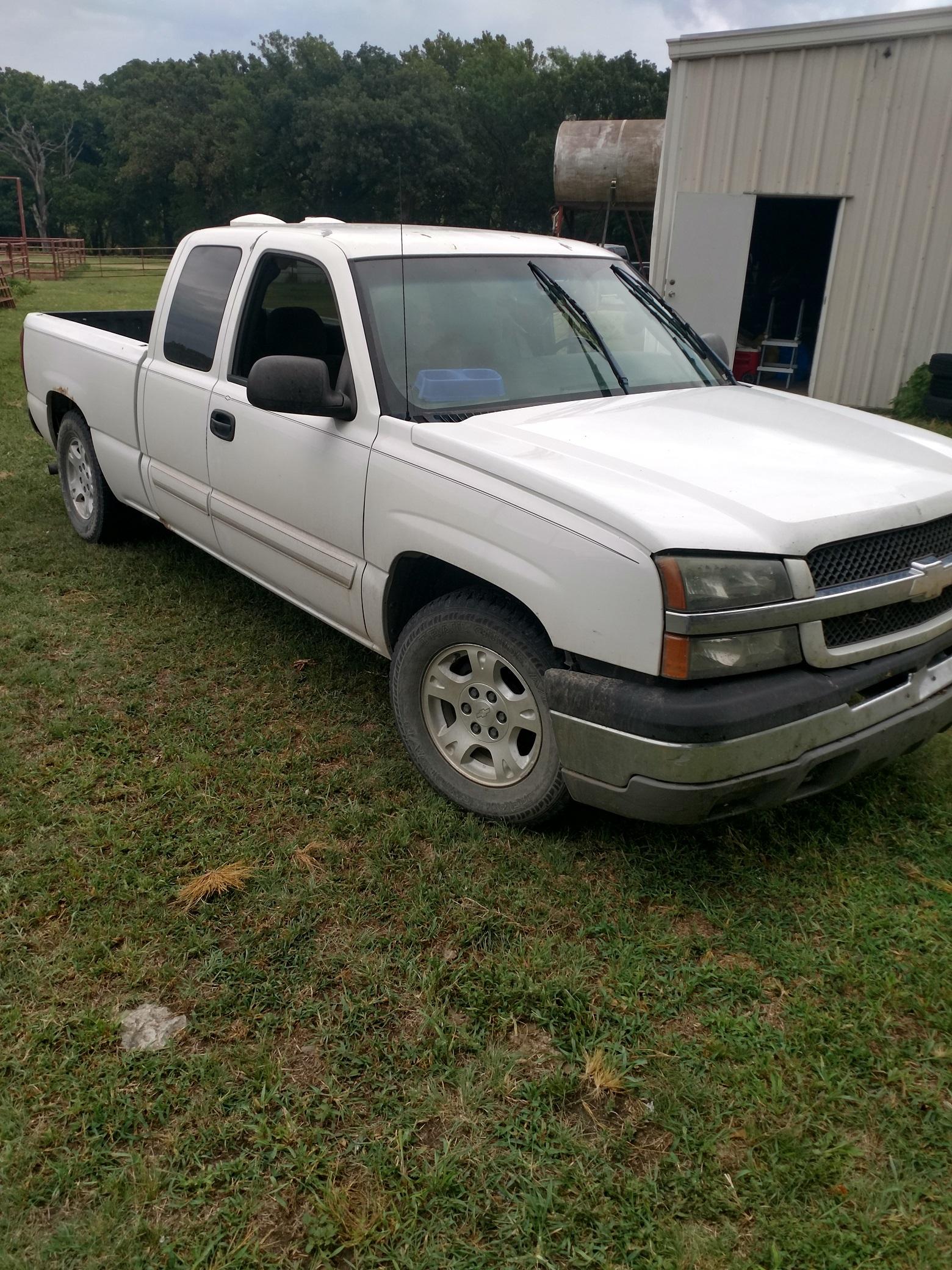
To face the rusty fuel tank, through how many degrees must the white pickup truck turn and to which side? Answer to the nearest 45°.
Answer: approximately 135° to its left

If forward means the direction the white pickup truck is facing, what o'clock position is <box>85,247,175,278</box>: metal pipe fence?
The metal pipe fence is roughly at 7 o'clock from the white pickup truck.

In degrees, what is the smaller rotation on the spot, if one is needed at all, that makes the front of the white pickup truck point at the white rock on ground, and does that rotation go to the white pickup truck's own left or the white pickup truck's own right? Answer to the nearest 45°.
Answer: approximately 90° to the white pickup truck's own right

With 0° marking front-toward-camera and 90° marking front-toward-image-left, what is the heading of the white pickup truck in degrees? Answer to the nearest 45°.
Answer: approximately 315°

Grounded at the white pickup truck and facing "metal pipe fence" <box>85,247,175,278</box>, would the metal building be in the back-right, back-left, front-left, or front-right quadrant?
front-right

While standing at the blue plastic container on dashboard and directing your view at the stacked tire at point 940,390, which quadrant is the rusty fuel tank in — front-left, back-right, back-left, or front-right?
front-left

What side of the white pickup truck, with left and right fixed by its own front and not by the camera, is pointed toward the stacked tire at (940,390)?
left

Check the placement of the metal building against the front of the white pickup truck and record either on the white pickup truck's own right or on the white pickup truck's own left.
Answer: on the white pickup truck's own left

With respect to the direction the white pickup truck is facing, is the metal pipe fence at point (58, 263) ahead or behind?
behind

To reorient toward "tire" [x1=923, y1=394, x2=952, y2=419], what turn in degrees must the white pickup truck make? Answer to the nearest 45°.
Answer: approximately 90° to its left
